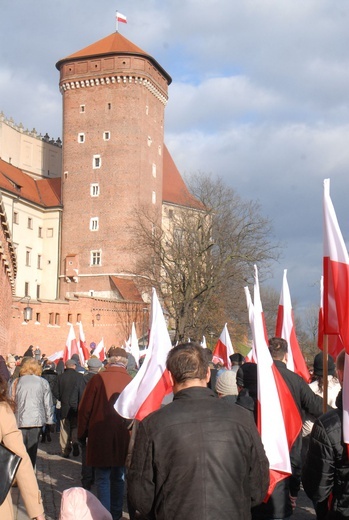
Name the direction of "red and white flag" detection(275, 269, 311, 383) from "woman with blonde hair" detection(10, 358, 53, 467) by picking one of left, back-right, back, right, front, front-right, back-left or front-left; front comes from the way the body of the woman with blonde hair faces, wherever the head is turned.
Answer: right

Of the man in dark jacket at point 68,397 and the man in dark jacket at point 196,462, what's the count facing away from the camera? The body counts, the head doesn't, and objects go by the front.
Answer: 2

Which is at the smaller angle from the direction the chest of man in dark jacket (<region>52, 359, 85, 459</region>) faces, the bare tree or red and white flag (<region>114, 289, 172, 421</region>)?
the bare tree

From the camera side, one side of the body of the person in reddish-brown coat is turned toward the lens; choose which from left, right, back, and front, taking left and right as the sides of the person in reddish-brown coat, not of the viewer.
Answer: back

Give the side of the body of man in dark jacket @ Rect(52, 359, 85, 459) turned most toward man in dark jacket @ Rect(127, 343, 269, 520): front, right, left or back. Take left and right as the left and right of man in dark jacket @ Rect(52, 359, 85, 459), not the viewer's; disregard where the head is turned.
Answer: back

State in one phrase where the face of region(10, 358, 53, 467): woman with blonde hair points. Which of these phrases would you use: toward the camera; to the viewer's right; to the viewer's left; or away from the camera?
away from the camera

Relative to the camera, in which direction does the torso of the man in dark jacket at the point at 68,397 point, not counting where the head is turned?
away from the camera

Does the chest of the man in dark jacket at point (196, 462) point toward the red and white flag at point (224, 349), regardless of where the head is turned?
yes

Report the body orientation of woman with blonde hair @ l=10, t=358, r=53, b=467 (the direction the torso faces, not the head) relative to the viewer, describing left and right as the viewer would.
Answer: facing away from the viewer

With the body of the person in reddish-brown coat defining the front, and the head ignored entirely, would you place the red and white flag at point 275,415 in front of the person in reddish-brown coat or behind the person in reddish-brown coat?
behind

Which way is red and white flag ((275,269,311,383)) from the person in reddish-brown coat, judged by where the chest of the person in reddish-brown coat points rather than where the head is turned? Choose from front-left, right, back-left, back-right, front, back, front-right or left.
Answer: front-right
